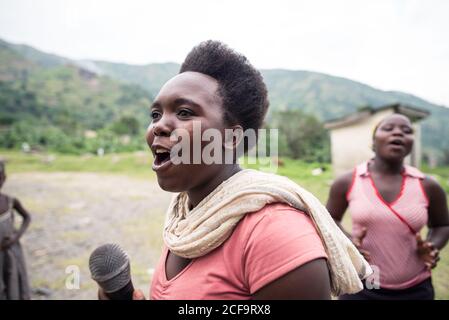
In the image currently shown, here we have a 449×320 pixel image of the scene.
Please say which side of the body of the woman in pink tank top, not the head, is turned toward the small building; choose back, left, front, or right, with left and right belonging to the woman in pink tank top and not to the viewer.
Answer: back

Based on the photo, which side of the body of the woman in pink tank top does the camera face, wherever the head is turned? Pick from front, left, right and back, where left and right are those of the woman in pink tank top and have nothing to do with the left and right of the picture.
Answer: front
